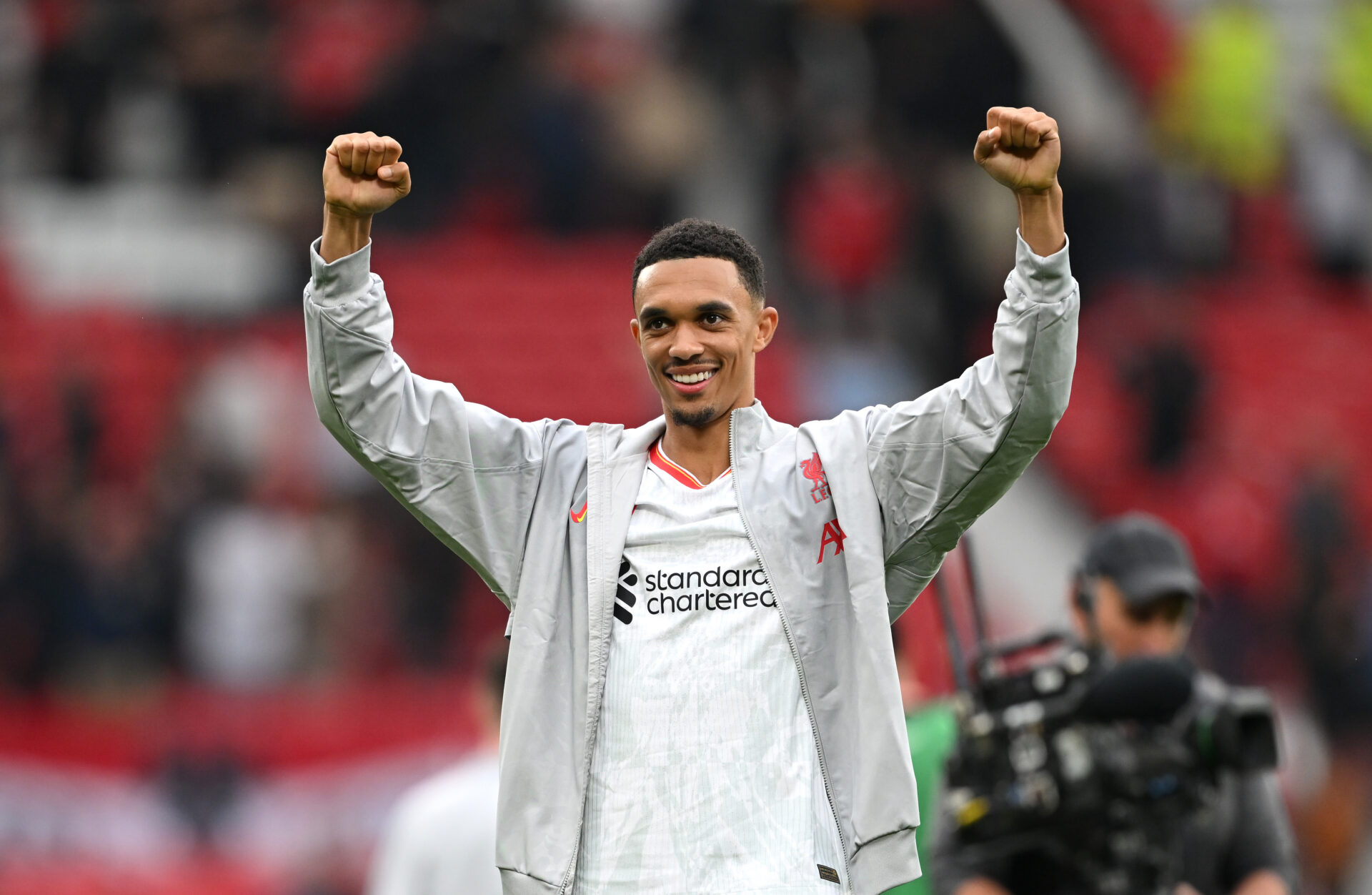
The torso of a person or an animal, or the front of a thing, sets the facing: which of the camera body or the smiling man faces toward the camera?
the smiling man

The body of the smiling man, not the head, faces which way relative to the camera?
toward the camera

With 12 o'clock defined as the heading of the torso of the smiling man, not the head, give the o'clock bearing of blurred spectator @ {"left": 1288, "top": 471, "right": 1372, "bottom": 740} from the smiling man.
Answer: The blurred spectator is roughly at 7 o'clock from the smiling man.

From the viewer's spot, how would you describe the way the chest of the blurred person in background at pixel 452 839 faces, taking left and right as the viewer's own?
facing away from the viewer
